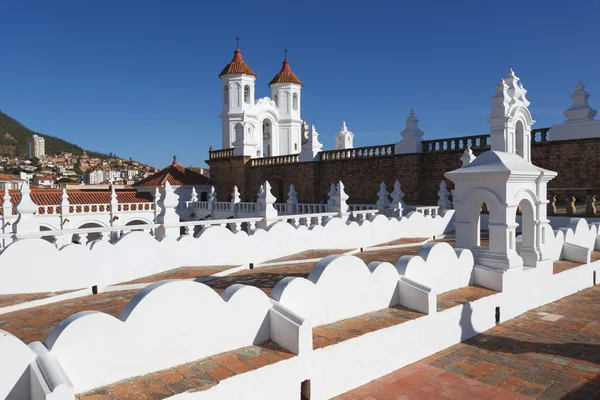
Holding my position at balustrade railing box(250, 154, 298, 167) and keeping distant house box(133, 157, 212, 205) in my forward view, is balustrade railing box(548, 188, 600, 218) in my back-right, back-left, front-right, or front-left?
back-left

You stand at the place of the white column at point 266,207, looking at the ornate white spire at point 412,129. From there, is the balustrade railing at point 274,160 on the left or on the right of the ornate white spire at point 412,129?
left
